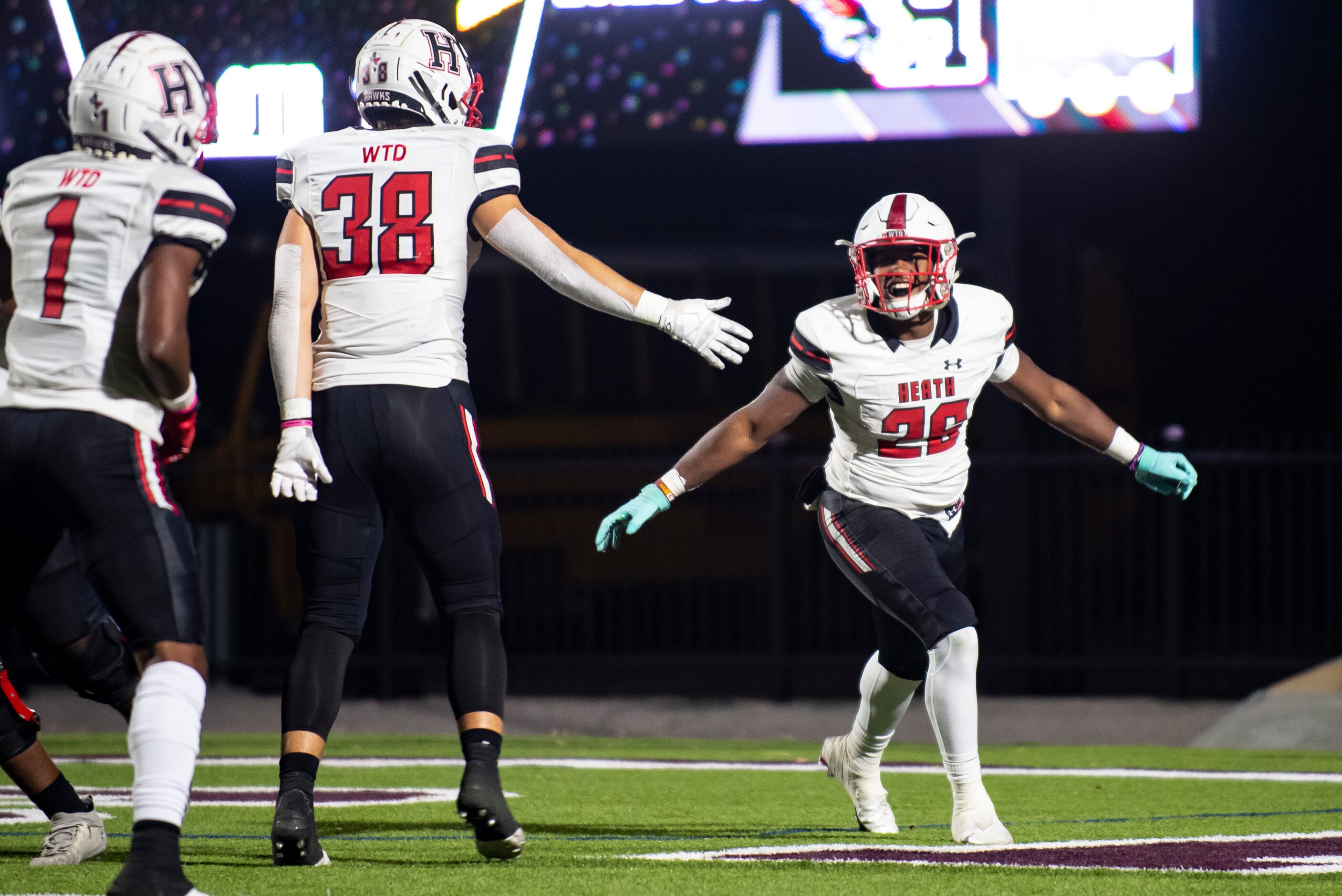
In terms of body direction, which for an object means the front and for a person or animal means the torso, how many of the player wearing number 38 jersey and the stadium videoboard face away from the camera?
1

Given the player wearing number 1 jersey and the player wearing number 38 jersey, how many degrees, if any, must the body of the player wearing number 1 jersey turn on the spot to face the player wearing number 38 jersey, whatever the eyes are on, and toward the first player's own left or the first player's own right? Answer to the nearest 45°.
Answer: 0° — they already face them

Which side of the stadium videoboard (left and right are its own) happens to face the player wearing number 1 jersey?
front

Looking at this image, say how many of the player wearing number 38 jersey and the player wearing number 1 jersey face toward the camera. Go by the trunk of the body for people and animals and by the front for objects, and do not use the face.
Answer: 0

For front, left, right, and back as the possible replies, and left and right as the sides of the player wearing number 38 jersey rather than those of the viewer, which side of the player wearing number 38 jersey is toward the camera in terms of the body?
back

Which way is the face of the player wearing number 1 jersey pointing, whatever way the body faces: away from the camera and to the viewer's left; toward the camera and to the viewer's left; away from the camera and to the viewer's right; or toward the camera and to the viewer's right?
away from the camera and to the viewer's right

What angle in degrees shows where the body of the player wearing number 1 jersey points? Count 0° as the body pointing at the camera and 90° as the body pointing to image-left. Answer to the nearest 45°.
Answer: approximately 225°

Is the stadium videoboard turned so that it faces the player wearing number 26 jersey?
yes

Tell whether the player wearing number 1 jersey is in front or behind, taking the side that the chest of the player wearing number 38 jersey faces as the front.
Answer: behind

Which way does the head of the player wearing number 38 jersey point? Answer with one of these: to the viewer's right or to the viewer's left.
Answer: to the viewer's right

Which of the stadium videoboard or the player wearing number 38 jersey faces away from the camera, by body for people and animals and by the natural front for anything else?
the player wearing number 38 jersey

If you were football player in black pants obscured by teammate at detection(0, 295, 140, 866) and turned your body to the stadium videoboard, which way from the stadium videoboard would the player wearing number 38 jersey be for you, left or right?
right

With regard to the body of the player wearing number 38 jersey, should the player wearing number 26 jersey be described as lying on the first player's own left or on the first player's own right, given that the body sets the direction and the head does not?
on the first player's own right
